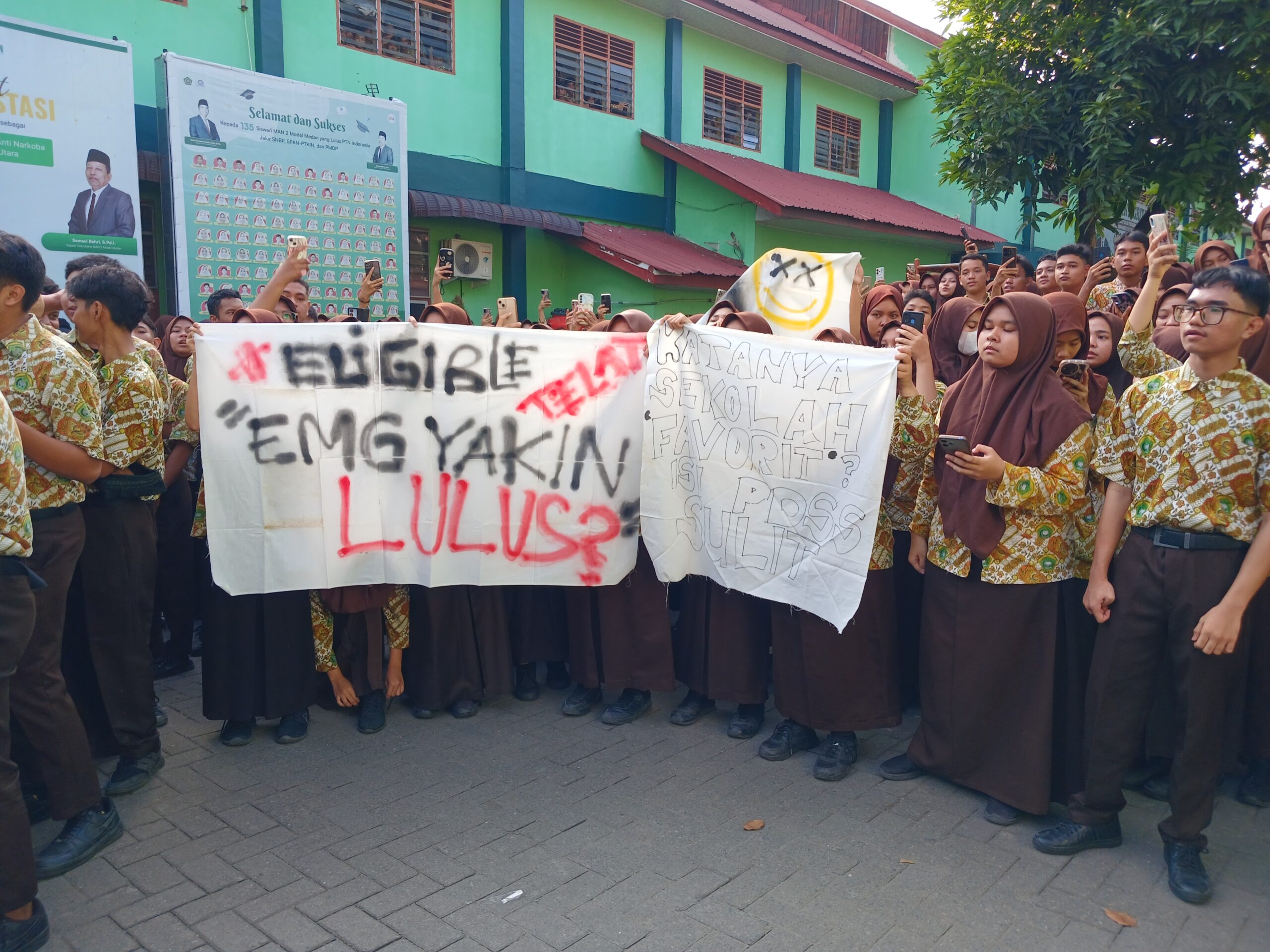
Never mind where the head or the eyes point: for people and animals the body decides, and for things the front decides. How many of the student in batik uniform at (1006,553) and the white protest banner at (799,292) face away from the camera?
0

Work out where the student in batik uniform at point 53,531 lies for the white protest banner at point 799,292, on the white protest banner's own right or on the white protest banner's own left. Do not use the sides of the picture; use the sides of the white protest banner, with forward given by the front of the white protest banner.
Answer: on the white protest banner's own right

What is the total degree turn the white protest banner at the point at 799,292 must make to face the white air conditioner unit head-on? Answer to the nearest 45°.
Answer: approximately 135° to its right

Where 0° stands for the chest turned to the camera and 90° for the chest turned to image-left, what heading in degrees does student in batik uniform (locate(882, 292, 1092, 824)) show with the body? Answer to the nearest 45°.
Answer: approximately 45°

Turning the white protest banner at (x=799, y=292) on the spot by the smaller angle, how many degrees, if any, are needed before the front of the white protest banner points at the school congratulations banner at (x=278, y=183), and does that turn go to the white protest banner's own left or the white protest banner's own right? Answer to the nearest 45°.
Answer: approximately 135° to the white protest banner's own right

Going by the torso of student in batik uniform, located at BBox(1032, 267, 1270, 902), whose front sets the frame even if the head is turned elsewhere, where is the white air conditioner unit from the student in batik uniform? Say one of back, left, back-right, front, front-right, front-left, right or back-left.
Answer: right

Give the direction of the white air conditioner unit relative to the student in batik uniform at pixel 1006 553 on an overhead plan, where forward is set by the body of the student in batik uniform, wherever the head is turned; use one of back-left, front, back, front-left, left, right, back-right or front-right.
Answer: right

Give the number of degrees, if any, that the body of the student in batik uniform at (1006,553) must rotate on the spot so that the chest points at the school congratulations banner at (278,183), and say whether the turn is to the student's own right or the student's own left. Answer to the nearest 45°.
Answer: approximately 90° to the student's own right

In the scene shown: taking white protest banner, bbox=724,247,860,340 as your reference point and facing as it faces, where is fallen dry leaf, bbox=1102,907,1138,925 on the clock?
The fallen dry leaf is roughly at 11 o'clock from the white protest banner.

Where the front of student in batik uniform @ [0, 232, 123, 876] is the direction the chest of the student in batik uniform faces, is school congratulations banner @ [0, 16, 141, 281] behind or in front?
behind

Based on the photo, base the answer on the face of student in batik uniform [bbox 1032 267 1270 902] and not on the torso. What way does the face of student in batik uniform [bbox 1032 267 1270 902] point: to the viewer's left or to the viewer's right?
to the viewer's left
